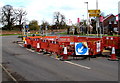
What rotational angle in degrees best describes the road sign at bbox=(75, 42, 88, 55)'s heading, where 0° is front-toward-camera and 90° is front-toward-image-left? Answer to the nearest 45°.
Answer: approximately 0°

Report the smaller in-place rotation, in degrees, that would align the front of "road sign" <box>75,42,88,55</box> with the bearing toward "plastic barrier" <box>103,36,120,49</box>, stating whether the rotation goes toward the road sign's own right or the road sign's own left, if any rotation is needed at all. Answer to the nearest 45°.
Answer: approximately 135° to the road sign's own left
